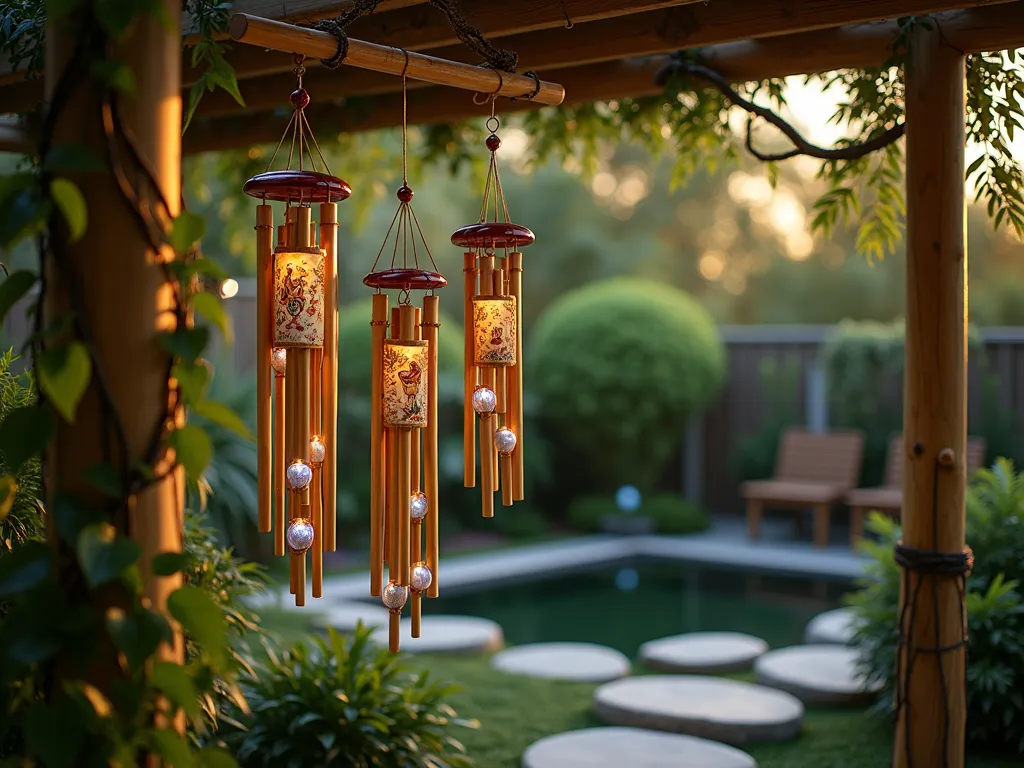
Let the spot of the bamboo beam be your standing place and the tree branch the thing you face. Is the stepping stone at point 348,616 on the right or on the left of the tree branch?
left

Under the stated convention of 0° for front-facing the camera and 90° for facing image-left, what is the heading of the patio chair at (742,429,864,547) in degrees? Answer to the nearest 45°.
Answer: approximately 45°

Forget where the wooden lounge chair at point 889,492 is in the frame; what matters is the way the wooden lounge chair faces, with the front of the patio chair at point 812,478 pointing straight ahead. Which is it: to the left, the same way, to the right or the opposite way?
the same way

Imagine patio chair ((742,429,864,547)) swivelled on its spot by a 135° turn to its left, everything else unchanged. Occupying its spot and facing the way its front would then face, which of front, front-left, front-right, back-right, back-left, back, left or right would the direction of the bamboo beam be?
right

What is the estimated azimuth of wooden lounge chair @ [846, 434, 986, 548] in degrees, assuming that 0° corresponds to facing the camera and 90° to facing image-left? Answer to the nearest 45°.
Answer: approximately 45°

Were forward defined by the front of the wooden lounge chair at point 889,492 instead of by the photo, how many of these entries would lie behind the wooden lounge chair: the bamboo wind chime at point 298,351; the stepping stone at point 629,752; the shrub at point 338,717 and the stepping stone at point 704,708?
0

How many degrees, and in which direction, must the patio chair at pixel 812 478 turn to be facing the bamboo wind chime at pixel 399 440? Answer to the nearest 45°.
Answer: approximately 45° to its left

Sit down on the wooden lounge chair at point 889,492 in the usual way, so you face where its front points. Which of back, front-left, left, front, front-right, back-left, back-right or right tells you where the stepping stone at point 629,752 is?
front-left

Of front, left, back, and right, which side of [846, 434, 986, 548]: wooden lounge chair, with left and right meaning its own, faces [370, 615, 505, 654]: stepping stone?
front

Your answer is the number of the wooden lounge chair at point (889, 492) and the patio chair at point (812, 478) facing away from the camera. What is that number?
0

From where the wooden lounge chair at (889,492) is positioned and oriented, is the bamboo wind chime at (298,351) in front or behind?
in front

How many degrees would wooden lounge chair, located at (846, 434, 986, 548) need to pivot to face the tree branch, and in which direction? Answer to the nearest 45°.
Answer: approximately 45° to its left

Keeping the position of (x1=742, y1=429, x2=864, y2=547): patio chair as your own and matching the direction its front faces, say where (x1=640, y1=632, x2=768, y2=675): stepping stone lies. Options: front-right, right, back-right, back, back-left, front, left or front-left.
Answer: front-left

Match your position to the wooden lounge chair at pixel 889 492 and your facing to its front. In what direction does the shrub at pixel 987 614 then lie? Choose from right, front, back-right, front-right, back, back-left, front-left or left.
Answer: front-left

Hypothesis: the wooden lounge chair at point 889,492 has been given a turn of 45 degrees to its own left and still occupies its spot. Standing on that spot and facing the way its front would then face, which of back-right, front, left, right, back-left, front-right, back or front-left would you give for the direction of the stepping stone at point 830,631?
front
